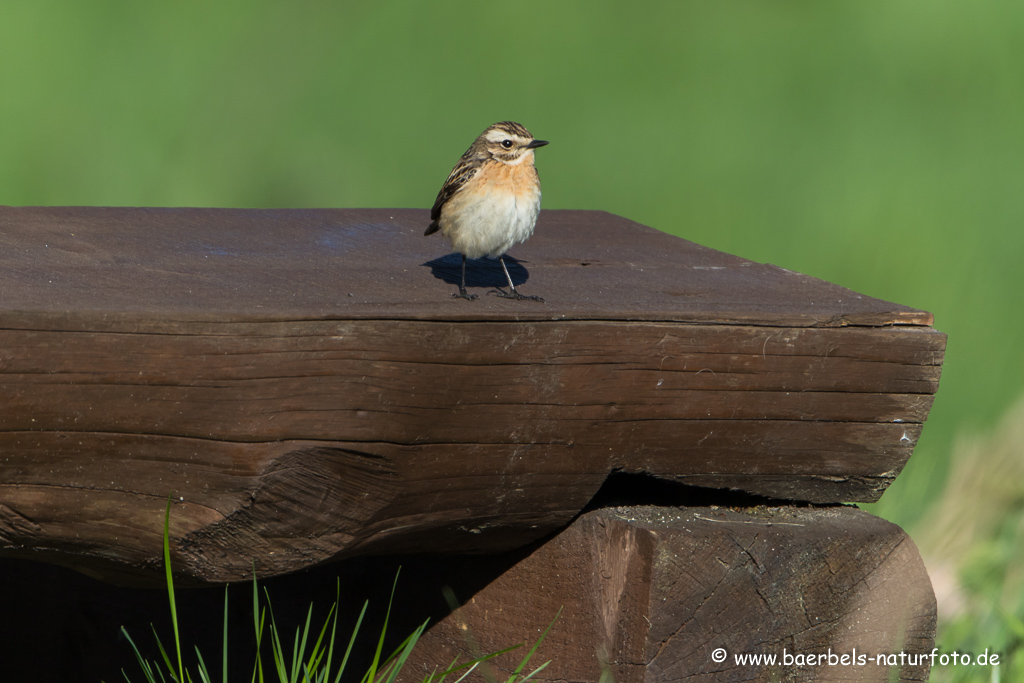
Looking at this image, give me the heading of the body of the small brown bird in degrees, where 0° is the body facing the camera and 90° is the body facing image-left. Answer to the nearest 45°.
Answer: approximately 315°

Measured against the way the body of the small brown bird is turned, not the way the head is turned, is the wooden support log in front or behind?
in front
